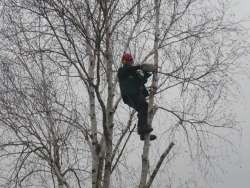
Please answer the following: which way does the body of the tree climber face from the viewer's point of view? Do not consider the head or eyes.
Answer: to the viewer's right
